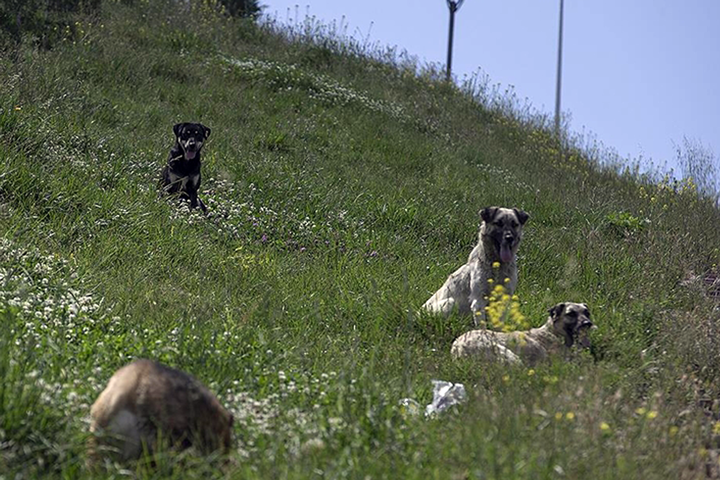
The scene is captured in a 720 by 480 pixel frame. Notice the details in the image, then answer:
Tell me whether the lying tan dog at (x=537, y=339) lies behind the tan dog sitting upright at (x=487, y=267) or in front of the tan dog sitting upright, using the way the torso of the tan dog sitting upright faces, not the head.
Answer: in front

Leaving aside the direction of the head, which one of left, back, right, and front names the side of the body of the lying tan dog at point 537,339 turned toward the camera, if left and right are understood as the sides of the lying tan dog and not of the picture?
right

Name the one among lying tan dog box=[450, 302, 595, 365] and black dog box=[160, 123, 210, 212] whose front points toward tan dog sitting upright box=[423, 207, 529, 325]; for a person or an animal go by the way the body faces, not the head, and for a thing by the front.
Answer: the black dog

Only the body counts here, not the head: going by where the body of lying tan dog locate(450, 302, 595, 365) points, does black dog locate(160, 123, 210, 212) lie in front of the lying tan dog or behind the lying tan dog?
behind

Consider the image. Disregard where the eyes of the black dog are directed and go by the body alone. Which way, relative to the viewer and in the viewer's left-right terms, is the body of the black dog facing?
facing the viewer and to the right of the viewer

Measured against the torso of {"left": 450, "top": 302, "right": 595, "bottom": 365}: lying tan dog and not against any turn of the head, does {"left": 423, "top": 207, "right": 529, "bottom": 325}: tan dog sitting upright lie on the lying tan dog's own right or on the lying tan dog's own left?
on the lying tan dog's own left

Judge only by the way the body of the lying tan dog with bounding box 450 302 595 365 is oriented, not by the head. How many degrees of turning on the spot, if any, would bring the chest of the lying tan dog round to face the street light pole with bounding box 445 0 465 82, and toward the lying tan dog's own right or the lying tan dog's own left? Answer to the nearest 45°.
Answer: approximately 90° to the lying tan dog's own left

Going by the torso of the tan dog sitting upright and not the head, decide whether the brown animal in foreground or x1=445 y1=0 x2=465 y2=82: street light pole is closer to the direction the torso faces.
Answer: the brown animal in foreground

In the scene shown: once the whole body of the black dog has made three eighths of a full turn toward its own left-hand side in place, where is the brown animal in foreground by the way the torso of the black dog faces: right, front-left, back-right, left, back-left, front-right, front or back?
back

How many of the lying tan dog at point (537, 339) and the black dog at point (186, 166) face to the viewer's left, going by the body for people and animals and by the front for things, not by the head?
0

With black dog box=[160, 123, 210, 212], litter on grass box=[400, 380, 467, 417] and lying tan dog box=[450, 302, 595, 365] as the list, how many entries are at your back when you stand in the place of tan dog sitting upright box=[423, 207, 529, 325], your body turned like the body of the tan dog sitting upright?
1

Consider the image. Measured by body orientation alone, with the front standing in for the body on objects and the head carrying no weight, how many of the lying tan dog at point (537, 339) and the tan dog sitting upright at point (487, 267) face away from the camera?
0

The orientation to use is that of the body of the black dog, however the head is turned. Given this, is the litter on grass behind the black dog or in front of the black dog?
in front
